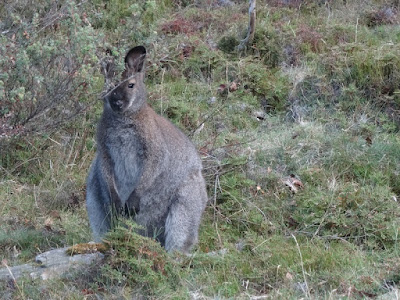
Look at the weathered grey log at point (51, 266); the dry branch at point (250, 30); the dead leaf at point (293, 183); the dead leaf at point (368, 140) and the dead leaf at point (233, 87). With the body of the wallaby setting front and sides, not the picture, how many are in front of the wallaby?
1

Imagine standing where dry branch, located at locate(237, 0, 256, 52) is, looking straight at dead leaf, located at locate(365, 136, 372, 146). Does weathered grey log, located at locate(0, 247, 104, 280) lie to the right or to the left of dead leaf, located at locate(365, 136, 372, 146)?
right

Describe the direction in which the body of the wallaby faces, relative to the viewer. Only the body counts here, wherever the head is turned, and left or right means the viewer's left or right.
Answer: facing the viewer and to the left of the viewer

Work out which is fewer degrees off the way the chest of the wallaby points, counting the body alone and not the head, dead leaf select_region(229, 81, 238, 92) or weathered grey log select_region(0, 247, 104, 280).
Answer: the weathered grey log

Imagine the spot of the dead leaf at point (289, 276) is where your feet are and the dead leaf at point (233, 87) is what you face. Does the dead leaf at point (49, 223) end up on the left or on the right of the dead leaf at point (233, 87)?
left

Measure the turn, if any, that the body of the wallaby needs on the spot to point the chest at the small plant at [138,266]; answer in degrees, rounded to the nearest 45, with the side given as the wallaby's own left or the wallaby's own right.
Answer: approximately 45° to the wallaby's own left

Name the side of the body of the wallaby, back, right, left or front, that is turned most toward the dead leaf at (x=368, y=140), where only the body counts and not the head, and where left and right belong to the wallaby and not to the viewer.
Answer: back

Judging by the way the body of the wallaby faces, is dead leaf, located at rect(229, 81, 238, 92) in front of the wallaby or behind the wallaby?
behind

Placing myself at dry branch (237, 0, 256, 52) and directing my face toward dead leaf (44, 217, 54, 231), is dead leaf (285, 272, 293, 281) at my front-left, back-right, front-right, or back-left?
front-left

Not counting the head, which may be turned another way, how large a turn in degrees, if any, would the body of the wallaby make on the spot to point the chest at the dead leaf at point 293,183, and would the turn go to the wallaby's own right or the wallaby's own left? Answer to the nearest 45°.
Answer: approximately 135° to the wallaby's own left

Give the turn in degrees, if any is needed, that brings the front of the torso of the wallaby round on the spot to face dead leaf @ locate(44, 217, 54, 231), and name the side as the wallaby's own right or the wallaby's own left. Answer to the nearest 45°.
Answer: approximately 90° to the wallaby's own right

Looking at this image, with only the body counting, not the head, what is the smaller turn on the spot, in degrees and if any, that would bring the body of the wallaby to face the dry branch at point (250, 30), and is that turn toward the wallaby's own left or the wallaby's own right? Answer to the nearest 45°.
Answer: approximately 180°

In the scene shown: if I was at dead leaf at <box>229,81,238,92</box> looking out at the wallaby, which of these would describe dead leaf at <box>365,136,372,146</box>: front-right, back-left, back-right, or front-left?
front-left

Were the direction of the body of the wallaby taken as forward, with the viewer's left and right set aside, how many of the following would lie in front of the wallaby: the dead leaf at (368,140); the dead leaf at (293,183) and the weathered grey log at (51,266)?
1

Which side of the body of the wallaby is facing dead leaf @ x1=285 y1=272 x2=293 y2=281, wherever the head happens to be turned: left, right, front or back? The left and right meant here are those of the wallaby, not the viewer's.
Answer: left
